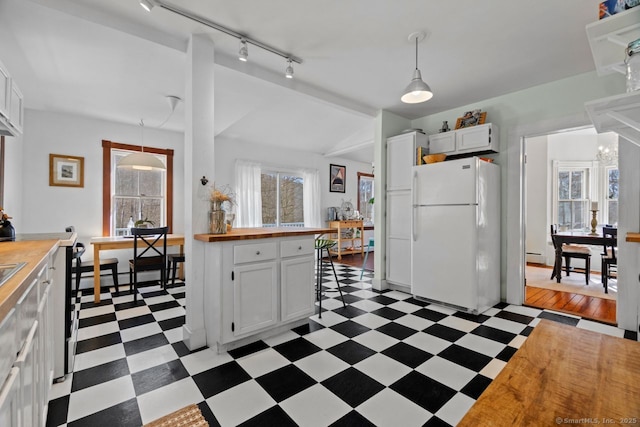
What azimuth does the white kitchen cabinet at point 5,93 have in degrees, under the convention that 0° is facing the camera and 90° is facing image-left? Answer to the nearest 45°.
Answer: approximately 270°

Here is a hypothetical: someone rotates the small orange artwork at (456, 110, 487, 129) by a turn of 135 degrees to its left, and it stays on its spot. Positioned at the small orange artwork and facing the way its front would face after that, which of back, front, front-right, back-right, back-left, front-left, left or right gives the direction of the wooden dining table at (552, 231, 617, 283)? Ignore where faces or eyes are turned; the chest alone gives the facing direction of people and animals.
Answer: front

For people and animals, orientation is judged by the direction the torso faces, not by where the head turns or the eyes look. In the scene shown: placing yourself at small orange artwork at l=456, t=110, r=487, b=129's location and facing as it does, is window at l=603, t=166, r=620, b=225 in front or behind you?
behind

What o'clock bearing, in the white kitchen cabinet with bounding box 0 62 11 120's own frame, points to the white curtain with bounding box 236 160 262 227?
The white curtain is roughly at 11 o'clock from the white kitchen cabinet.

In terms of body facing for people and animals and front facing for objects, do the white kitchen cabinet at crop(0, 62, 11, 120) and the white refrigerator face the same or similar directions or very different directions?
very different directions

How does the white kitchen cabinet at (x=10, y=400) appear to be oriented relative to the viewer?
to the viewer's right

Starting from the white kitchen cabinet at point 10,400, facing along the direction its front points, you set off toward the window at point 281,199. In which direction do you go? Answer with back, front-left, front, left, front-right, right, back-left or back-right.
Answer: front-left

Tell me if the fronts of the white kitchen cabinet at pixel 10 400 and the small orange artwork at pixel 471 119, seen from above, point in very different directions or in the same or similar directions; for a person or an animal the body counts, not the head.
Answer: very different directions

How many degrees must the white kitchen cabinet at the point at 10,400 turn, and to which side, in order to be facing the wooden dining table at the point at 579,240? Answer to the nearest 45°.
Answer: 0° — it already faces it

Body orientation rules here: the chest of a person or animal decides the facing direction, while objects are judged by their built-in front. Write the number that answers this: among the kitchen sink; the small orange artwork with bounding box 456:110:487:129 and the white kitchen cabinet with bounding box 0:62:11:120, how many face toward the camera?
1

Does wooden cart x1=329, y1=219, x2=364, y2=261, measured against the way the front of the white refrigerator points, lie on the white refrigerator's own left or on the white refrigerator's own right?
on the white refrigerator's own right

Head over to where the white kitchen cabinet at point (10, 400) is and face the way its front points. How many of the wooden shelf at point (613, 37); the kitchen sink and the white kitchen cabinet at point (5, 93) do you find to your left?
2

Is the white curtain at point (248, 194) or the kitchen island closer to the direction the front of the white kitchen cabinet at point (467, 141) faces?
the kitchen island

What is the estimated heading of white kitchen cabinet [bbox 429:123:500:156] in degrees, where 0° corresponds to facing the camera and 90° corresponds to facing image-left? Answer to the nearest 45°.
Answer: approximately 45°

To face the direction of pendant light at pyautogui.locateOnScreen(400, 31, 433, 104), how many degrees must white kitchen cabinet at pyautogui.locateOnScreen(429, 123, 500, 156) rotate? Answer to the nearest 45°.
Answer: approximately 45° to its left
